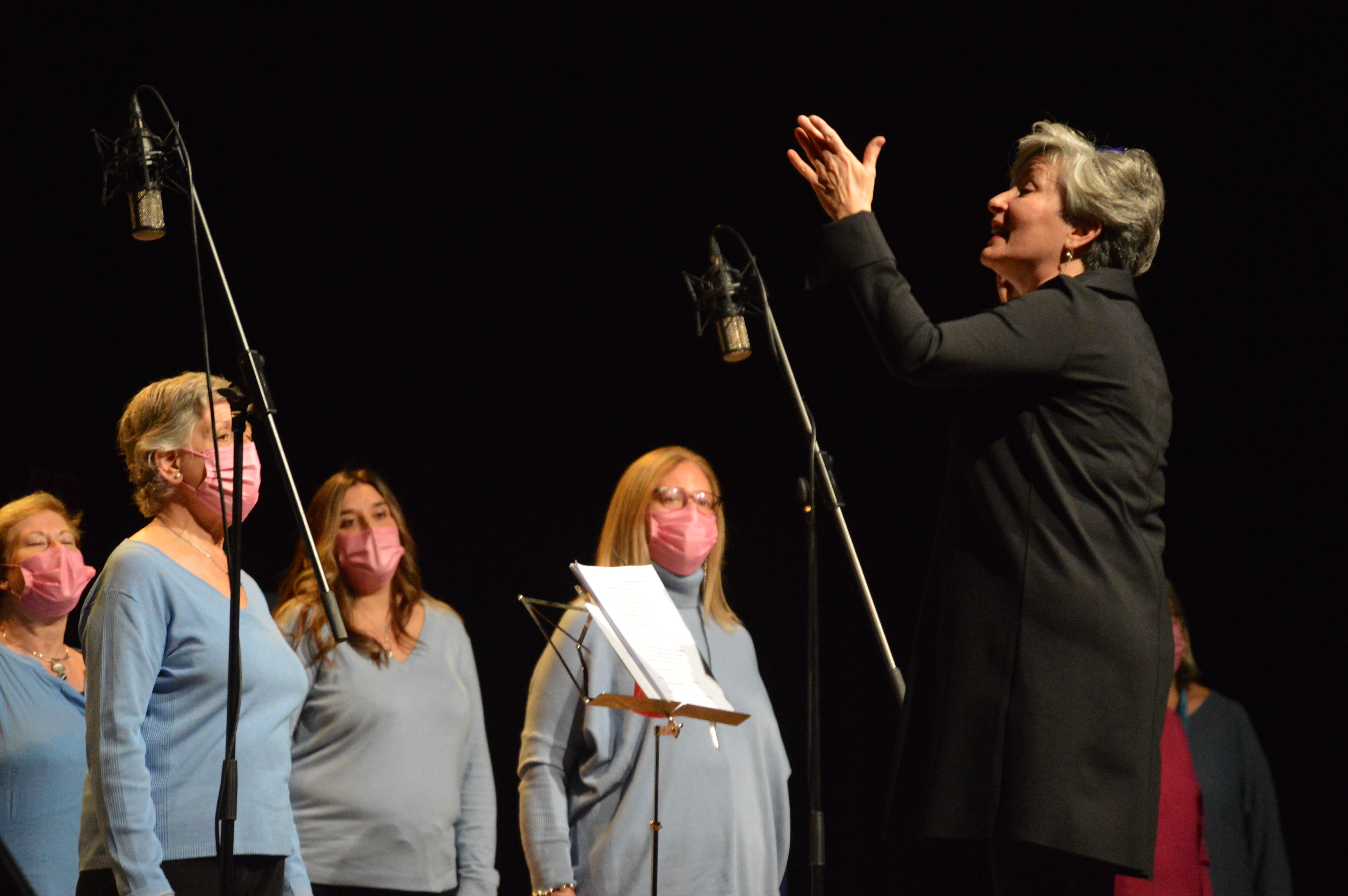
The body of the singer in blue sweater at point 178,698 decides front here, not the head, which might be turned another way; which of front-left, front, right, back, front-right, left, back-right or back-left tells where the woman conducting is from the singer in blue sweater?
front

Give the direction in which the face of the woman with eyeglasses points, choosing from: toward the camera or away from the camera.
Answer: toward the camera

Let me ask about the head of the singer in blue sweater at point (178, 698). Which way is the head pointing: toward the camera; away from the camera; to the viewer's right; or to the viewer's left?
to the viewer's right

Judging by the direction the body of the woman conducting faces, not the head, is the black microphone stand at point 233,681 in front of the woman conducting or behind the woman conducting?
in front

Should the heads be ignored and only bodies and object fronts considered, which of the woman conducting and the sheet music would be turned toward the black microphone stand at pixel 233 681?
the woman conducting

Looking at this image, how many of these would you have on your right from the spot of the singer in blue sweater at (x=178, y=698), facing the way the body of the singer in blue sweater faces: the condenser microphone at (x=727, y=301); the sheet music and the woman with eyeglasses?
0

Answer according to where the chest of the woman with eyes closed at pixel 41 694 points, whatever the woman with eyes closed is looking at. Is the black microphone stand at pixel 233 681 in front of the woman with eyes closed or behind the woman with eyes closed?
in front

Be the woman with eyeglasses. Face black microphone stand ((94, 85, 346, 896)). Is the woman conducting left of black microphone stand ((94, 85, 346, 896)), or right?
left

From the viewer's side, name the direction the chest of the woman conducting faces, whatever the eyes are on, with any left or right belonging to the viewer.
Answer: facing to the left of the viewer

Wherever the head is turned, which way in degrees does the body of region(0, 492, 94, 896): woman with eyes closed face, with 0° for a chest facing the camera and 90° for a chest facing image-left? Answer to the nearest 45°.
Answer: approximately 315°

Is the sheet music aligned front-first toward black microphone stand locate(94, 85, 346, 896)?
no

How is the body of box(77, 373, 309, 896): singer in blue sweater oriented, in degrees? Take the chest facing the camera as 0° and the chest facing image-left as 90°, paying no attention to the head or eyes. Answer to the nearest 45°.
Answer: approximately 315°

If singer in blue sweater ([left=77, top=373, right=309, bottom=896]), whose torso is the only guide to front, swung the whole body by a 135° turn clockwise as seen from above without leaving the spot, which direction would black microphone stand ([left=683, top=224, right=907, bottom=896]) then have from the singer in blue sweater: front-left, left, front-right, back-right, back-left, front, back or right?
back
